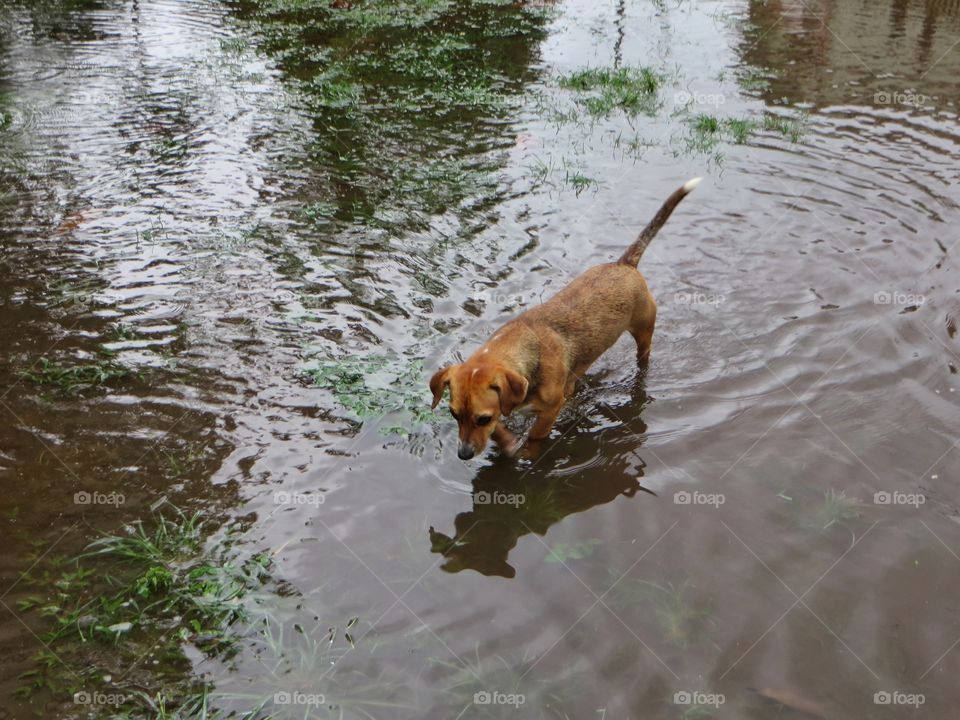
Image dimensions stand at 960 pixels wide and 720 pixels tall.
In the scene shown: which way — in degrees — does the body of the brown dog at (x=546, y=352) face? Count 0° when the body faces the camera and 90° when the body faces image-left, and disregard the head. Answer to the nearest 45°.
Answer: approximately 45°

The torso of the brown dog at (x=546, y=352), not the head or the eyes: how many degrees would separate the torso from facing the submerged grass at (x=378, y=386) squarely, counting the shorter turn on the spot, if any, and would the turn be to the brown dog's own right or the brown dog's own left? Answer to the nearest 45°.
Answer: approximately 45° to the brown dog's own right

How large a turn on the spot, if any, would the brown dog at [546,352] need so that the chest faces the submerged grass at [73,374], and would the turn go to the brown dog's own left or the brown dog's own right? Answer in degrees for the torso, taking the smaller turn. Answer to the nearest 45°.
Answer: approximately 45° to the brown dog's own right
